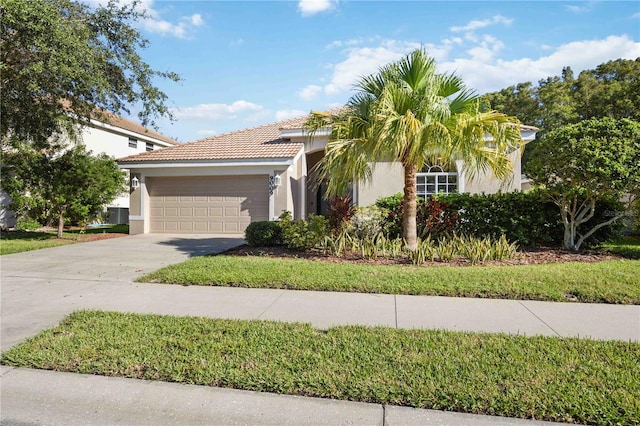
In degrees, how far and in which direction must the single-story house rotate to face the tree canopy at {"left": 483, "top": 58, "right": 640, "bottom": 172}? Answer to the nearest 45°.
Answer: approximately 135° to its left

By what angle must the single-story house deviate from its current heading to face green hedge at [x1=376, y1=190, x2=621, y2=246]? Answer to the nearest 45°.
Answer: approximately 45° to its left

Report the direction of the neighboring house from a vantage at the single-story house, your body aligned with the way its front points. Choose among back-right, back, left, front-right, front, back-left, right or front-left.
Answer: back-right

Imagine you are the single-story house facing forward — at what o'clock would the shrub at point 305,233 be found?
The shrub is roughly at 11 o'clock from the single-story house.

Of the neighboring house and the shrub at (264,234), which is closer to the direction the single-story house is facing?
the shrub

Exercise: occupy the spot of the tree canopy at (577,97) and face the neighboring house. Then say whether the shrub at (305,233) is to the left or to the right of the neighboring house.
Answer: left

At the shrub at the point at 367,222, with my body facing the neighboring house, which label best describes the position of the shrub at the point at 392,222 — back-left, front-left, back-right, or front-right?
back-right

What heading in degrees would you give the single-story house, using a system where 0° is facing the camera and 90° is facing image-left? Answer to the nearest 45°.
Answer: approximately 0°

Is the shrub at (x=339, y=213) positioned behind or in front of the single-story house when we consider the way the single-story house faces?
in front

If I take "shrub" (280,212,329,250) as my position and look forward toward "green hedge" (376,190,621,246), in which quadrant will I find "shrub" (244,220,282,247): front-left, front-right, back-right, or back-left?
back-left

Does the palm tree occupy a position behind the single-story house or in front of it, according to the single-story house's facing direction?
in front
